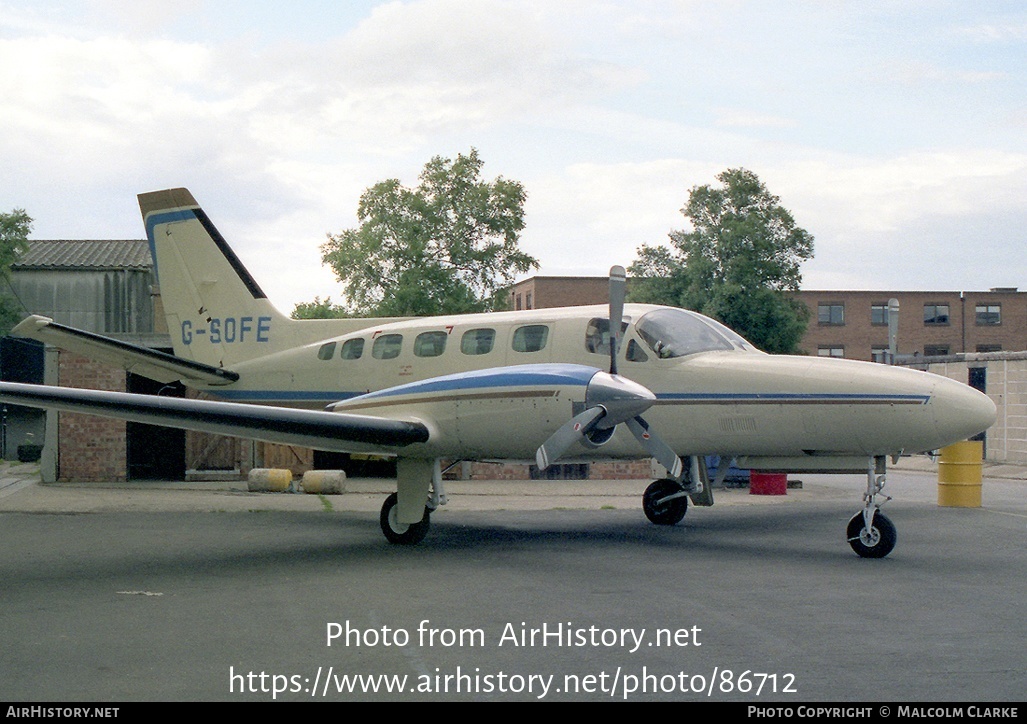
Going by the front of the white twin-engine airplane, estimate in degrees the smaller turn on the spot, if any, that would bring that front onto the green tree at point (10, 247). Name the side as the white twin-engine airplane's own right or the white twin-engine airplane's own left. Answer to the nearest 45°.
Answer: approximately 180°

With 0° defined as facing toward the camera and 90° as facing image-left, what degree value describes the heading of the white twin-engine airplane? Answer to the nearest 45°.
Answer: approximately 315°

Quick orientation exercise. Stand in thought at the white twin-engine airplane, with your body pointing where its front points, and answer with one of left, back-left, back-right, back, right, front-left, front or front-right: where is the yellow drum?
left

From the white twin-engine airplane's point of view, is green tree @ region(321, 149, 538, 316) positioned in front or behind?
behind

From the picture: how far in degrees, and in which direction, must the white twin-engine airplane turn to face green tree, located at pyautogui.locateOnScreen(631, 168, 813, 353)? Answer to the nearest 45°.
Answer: approximately 135° to its left
